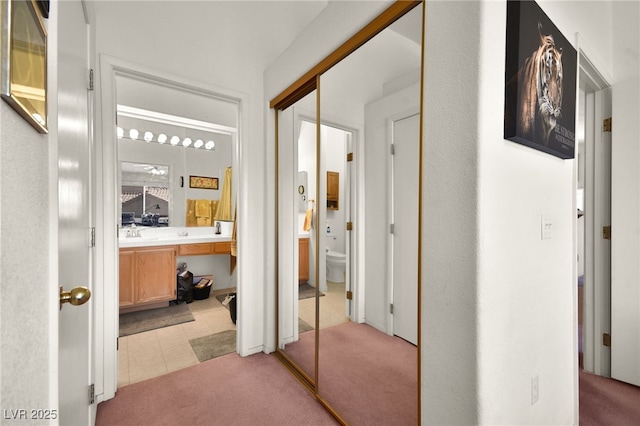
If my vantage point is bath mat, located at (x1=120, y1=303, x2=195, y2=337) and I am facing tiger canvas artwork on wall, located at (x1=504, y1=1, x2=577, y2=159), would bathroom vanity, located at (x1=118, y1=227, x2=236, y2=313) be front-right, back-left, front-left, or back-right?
back-left

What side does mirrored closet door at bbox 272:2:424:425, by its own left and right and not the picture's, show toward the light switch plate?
left

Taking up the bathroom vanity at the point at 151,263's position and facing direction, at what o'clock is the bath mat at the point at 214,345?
The bath mat is roughly at 11 o'clock from the bathroom vanity.

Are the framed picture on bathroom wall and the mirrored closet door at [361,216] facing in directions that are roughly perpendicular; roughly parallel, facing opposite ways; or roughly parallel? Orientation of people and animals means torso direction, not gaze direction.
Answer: roughly perpendicular
